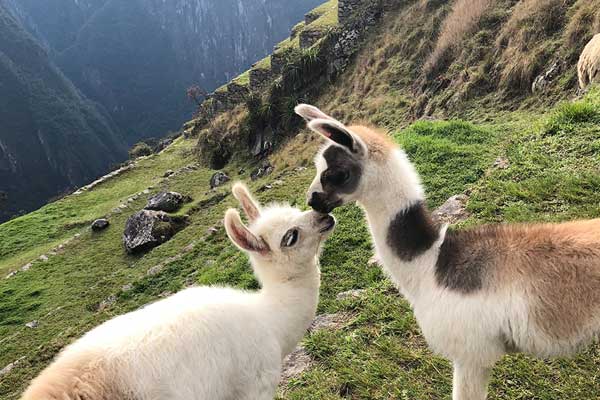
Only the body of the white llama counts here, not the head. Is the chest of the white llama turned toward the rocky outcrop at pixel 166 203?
no

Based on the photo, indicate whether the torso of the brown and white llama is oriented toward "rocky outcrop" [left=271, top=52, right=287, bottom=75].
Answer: no

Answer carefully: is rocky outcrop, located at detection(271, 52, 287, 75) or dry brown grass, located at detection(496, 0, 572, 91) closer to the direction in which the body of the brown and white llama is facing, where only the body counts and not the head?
the rocky outcrop

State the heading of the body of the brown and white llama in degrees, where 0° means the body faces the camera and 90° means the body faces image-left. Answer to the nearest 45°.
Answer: approximately 90°

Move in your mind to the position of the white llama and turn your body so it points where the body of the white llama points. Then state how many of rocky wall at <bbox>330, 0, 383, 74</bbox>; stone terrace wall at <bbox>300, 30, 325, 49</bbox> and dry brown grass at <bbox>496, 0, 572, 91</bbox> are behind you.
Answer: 0

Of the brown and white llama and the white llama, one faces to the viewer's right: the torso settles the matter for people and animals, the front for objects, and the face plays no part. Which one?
the white llama

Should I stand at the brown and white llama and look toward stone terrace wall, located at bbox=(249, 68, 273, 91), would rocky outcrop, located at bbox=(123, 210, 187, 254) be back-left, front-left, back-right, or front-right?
front-left

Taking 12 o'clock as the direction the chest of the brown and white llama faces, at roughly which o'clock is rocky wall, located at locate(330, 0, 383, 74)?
The rocky wall is roughly at 3 o'clock from the brown and white llama.

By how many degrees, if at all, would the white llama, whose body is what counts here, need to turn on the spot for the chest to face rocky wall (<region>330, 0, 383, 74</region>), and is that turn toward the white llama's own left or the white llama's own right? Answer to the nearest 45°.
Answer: approximately 45° to the white llama's own left

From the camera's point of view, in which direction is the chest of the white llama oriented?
to the viewer's right

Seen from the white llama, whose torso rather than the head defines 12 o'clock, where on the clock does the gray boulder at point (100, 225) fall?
The gray boulder is roughly at 9 o'clock from the white llama.

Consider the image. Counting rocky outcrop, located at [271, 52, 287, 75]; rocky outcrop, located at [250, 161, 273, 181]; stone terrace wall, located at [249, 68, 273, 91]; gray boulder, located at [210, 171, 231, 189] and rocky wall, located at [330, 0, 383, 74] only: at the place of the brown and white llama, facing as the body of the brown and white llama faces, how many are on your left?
0

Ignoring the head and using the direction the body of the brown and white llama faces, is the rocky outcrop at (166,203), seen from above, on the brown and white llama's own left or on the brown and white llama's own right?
on the brown and white llama's own right

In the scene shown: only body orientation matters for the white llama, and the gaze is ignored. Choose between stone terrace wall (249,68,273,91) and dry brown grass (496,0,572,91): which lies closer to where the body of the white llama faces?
the dry brown grass

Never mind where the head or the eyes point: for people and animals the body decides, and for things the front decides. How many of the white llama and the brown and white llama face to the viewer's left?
1

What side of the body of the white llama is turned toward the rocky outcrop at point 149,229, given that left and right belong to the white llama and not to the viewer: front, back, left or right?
left

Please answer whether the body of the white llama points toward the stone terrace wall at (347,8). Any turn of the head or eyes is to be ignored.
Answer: no

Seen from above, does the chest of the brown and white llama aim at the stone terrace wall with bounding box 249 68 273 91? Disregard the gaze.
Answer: no
